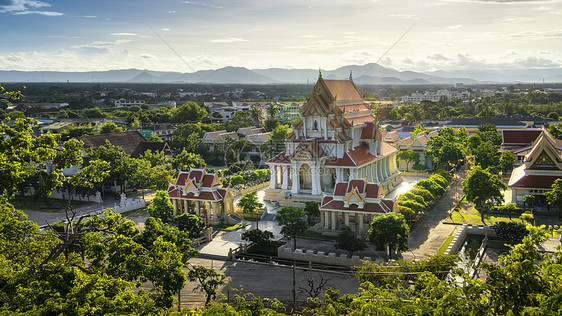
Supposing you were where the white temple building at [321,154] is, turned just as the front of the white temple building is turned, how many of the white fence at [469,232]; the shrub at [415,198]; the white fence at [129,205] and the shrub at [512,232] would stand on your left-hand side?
3

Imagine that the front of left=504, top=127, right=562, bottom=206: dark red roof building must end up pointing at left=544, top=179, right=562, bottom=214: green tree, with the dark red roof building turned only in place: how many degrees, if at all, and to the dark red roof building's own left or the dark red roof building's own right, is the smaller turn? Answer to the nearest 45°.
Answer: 0° — it already faces it

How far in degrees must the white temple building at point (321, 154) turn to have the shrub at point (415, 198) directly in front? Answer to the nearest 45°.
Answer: approximately 90° to its left

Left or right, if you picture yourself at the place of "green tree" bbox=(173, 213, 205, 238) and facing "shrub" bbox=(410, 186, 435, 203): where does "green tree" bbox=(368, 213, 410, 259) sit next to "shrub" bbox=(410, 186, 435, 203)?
right

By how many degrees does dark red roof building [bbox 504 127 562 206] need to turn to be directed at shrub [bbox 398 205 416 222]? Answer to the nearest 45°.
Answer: approximately 45° to its right

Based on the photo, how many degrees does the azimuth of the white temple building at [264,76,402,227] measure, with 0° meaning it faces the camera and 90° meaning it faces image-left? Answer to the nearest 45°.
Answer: approximately 45°

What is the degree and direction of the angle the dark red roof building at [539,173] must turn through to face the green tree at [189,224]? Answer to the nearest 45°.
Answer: approximately 45° to its right

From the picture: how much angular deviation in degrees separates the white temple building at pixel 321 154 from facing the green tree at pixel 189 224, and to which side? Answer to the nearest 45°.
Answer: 0° — it already faces it

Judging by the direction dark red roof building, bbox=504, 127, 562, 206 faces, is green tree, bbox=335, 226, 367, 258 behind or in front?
in front

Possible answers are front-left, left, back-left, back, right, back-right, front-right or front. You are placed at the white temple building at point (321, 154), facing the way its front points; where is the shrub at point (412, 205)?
left

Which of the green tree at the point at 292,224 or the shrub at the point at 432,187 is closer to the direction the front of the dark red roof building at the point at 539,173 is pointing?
the green tree
